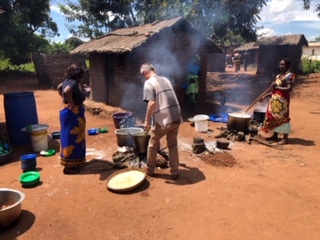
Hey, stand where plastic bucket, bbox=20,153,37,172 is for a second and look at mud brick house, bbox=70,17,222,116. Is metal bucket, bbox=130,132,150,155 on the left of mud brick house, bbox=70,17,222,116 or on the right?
right

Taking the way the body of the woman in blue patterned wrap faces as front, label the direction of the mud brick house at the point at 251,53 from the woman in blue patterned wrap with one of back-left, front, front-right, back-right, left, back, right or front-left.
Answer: front-left

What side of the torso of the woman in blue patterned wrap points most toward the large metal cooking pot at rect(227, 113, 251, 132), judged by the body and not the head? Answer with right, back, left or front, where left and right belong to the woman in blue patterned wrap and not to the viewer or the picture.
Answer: front

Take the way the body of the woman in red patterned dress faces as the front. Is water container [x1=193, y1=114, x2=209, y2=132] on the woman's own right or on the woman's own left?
on the woman's own right

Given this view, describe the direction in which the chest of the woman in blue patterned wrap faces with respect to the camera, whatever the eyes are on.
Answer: to the viewer's right

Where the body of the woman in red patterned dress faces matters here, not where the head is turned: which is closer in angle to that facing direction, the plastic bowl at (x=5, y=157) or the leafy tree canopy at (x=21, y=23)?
the plastic bowl

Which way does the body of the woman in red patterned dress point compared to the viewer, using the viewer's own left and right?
facing the viewer and to the left of the viewer

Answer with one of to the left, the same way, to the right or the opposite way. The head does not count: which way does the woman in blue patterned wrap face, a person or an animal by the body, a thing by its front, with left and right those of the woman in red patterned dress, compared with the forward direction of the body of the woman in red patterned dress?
the opposite way

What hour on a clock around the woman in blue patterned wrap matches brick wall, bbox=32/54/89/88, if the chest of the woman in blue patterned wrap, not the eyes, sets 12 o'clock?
The brick wall is roughly at 9 o'clock from the woman in blue patterned wrap.

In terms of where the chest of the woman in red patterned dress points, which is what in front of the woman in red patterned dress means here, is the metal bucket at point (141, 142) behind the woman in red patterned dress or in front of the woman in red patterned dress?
in front

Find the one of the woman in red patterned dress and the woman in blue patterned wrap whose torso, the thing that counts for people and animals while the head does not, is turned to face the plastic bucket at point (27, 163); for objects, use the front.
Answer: the woman in red patterned dress

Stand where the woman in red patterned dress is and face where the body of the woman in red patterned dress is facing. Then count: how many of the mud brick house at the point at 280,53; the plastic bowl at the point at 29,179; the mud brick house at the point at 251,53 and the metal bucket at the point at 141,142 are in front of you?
2

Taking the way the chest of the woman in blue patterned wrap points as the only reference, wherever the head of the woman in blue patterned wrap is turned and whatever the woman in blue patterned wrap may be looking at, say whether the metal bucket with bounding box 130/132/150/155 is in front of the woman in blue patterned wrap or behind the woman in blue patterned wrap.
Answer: in front

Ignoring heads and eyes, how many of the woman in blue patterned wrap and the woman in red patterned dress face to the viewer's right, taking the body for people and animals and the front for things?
1
